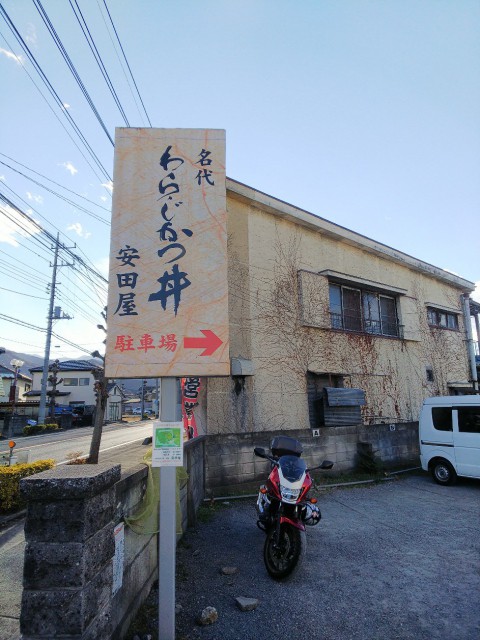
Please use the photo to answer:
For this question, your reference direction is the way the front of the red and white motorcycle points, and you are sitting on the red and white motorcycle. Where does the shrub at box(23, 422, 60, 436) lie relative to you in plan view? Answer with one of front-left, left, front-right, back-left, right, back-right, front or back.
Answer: back-right

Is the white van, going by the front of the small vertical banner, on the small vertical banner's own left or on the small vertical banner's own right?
on the small vertical banner's own left

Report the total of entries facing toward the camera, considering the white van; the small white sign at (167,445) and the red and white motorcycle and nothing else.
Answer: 2

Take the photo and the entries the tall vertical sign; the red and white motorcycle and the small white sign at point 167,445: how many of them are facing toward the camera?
3

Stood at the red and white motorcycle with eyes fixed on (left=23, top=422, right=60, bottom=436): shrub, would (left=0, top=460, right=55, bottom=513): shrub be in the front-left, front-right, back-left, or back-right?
front-left

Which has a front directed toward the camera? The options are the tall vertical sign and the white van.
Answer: the tall vertical sign

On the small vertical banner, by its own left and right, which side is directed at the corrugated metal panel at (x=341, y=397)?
left

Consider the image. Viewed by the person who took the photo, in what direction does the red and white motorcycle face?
facing the viewer

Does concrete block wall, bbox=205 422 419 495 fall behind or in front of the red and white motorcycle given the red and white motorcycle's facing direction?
behind

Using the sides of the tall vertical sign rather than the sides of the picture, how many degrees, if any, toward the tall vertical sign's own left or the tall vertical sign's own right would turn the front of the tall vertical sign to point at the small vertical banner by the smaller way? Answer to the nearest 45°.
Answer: approximately 180°

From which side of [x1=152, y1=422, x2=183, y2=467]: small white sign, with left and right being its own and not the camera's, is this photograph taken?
front
